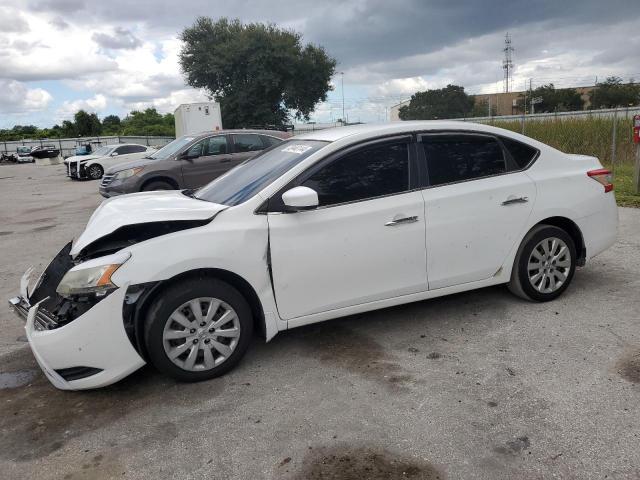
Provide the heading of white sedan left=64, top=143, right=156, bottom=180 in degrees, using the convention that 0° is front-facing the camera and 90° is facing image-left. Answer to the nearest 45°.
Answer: approximately 45°

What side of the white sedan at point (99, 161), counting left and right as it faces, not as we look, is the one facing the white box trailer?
back
